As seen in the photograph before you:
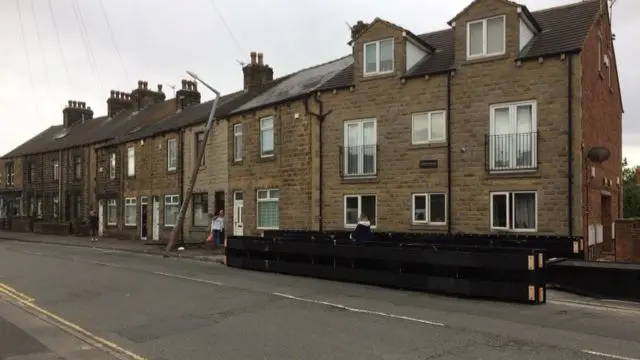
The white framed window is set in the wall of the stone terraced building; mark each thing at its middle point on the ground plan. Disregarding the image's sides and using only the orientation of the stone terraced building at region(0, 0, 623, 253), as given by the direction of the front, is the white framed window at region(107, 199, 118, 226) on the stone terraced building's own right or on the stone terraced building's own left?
on the stone terraced building's own right

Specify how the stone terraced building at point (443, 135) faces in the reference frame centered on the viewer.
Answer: facing the viewer and to the left of the viewer

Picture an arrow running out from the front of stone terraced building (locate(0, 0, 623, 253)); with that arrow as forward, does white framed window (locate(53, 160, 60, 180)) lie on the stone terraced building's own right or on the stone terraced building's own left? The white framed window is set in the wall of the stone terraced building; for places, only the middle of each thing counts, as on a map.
on the stone terraced building's own right
